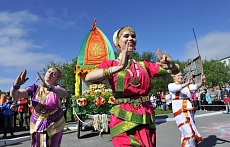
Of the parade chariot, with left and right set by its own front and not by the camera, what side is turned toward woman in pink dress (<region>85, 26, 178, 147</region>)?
front

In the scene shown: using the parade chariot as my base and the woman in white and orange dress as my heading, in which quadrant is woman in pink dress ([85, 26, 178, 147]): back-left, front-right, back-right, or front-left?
front-right

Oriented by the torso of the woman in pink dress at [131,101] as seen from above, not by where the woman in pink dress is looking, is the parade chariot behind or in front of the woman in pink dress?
behind

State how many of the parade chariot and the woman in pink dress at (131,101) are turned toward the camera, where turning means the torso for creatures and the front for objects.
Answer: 2

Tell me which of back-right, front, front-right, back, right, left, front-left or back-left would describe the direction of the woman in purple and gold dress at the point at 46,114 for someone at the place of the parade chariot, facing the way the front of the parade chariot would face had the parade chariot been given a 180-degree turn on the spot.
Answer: back

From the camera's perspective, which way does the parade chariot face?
toward the camera

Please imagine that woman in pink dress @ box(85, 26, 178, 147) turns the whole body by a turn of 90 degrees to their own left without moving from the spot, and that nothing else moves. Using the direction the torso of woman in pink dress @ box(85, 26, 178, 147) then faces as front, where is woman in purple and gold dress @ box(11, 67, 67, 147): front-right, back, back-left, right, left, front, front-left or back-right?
back-left

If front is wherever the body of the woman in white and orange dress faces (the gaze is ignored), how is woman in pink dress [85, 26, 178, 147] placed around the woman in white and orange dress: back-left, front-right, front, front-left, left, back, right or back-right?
front-right

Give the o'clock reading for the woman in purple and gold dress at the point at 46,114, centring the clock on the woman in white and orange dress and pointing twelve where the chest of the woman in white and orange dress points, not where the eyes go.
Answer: The woman in purple and gold dress is roughly at 3 o'clock from the woman in white and orange dress.

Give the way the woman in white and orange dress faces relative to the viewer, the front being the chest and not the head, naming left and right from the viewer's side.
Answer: facing the viewer and to the right of the viewer
